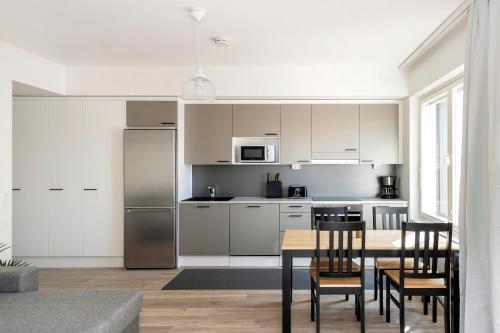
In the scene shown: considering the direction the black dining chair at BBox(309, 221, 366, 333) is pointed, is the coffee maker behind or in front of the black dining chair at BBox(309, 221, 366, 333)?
in front

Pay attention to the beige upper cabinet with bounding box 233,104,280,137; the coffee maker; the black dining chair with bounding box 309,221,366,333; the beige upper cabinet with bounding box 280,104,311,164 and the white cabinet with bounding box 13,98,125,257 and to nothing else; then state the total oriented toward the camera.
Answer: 4

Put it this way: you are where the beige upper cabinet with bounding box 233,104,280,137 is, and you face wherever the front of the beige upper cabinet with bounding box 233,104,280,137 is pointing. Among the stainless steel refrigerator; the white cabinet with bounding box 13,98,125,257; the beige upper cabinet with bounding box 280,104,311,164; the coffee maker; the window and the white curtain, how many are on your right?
2

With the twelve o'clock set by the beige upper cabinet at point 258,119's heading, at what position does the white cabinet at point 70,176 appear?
The white cabinet is roughly at 3 o'clock from the beige upper cabinet.

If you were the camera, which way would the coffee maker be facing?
facing the viewer

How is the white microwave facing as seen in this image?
toward the camera

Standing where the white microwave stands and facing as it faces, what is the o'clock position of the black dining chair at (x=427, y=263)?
The black dining chair is roughly at 11 o'clock from the white microwave.

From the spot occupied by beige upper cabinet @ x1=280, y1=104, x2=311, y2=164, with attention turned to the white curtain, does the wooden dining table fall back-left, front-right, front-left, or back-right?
front-right

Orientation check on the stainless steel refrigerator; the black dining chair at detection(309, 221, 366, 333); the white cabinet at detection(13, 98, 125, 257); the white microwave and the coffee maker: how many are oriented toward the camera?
4

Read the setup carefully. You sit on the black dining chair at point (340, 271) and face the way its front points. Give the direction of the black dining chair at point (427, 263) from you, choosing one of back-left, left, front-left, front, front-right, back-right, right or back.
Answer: right

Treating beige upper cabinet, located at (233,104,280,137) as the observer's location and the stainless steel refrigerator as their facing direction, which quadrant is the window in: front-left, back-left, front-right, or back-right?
back-left

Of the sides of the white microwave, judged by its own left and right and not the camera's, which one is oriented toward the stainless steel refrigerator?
right
